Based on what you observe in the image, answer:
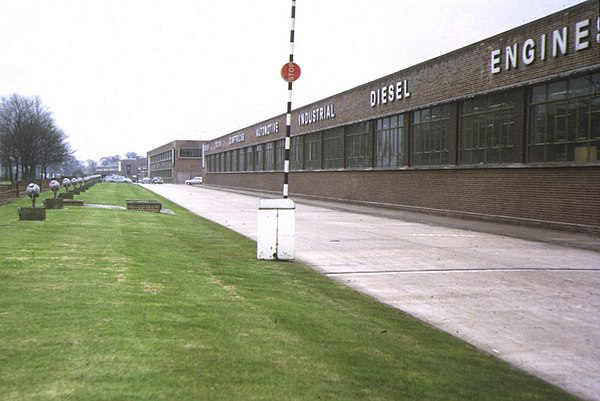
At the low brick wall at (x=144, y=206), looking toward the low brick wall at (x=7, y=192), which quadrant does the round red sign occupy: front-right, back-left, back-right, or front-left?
back-left

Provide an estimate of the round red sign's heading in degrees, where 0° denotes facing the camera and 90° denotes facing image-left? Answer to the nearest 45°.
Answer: approximately 0°

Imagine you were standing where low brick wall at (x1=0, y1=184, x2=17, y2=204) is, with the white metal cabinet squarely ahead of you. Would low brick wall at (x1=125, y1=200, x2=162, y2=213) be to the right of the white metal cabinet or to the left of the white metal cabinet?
left

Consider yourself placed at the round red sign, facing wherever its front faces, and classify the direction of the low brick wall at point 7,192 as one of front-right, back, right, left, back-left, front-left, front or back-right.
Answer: back-right

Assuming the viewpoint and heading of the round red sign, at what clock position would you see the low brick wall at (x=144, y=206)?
The low brick wall is roughly at 5 o'clock from the round red sign.
